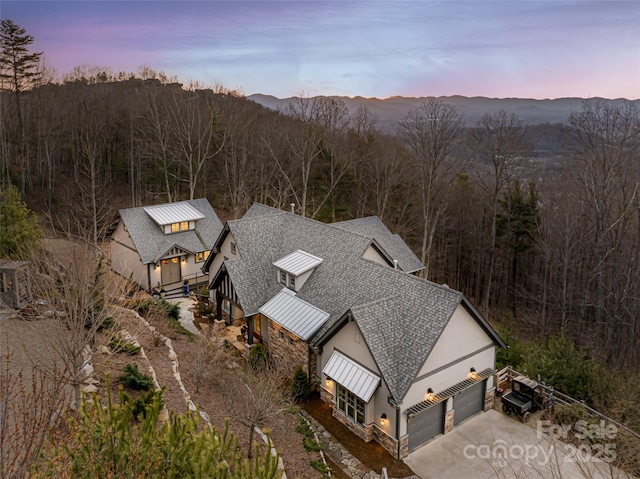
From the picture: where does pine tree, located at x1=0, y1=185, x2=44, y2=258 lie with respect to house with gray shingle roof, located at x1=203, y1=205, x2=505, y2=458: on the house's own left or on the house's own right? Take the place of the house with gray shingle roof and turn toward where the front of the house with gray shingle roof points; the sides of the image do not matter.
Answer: on the house's own right

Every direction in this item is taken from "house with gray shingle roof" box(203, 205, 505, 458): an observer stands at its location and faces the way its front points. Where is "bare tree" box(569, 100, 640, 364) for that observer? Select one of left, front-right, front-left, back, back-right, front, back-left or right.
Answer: back

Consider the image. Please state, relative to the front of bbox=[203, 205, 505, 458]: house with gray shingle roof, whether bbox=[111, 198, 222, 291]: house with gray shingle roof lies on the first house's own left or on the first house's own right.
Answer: on the first house's own right

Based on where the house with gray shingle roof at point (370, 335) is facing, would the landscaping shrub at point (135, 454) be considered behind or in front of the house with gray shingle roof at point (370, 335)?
in front

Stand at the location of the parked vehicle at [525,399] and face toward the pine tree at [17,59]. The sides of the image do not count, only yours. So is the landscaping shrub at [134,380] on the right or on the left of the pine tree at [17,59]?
left

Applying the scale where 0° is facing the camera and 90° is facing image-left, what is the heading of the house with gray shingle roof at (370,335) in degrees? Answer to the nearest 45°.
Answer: approximately 45°

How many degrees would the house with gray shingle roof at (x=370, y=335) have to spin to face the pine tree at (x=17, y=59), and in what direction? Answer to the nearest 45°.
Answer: approximately 90° to its right
